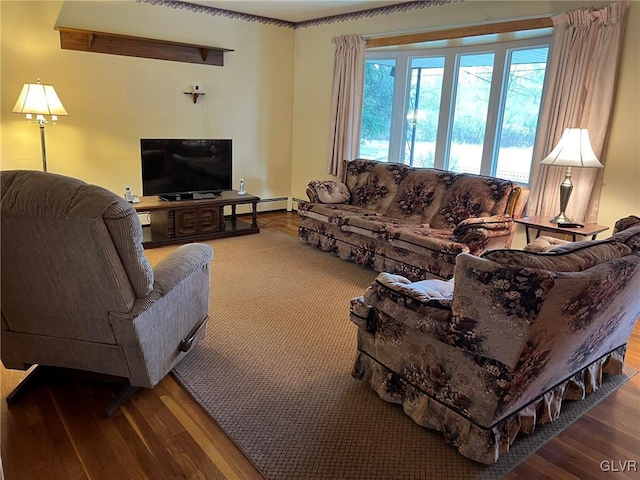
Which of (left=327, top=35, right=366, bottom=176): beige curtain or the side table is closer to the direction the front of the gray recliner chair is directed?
the beige curtain

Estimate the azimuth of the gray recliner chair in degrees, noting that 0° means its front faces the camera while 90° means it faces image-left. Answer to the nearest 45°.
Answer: approximately 225°

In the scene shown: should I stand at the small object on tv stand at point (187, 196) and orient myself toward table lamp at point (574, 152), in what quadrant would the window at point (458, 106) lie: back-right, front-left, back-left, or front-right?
front-left

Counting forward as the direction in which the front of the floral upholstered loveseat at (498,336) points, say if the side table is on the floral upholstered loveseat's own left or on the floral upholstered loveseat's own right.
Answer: on the floral upholstered loveseat's own right

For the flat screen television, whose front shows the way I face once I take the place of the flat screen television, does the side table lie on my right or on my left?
on my left

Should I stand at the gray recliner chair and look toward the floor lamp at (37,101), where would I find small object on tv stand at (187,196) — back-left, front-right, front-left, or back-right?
front-right

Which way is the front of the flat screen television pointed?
toward the camera

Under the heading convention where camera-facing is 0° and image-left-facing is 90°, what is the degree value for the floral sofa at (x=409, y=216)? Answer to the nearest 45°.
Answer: approximately 45°

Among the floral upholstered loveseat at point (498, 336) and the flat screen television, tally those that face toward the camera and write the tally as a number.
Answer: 1

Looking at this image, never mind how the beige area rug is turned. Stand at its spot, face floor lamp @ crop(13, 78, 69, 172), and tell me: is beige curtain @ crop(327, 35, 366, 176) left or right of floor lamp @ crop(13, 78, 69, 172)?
right

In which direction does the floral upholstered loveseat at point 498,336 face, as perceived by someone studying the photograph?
facing away from the viewer and to the left of the viewer

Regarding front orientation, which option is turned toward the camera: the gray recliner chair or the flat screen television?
the flat screen television

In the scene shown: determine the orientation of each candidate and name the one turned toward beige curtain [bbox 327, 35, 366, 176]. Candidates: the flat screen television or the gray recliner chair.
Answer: the gray recliner chair

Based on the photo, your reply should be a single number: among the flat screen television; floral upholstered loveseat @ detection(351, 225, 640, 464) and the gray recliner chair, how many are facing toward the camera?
1

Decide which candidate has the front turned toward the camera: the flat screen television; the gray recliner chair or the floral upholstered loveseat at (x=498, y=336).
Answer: the flat screen television

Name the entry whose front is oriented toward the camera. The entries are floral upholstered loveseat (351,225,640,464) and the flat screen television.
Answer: the flat screen television
